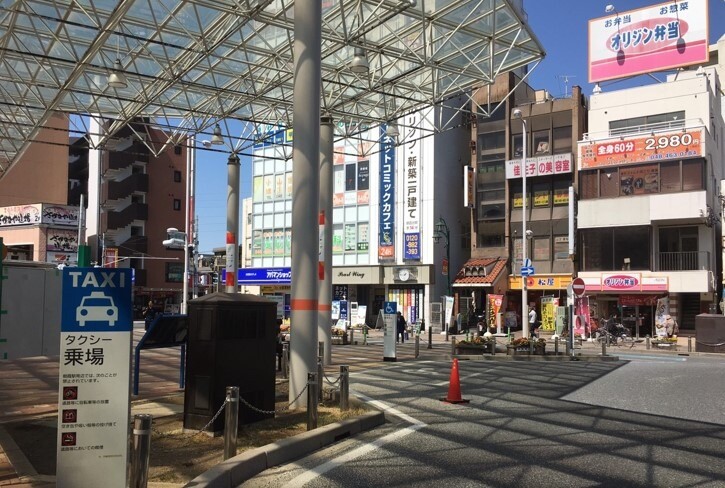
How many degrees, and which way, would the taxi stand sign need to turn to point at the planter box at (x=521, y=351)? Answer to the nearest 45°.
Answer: approximately 135° to its left

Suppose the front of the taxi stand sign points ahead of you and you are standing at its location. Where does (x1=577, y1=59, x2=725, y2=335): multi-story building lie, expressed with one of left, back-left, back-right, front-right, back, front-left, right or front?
back-left

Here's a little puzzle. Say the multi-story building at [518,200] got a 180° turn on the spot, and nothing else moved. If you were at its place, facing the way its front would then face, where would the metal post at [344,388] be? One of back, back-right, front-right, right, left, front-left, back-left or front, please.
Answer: back

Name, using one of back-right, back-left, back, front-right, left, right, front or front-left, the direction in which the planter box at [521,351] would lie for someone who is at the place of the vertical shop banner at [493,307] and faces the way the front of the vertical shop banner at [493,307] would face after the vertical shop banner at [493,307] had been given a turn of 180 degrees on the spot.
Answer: back

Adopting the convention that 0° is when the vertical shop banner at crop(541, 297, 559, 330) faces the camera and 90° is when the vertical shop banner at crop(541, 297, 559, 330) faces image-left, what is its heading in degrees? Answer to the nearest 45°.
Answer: approximately 0°

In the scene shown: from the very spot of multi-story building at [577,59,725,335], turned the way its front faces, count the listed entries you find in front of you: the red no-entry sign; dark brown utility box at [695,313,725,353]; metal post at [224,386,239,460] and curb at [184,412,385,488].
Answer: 4

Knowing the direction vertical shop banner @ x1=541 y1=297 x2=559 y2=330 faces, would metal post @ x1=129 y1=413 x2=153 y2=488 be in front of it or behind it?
in front

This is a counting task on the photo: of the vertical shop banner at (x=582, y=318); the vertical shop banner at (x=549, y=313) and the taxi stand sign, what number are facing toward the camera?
3

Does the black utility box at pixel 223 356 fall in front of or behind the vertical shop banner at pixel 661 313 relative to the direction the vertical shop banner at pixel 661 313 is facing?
in front

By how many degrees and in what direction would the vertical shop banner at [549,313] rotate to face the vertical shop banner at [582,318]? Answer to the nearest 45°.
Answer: approximately 45° to its left

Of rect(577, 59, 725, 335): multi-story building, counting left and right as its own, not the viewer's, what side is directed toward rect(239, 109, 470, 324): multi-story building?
right

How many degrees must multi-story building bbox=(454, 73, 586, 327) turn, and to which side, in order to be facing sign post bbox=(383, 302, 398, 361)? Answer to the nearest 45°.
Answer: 0° — it already faces it

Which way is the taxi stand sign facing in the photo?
toward the camera
